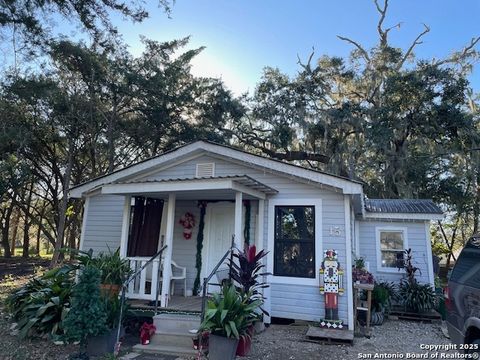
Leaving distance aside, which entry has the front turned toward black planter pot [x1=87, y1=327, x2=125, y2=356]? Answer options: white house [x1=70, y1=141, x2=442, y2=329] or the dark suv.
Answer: the white house

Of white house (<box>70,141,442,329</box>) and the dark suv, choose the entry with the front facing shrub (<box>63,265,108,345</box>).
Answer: the white house

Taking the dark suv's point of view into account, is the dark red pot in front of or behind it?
behind

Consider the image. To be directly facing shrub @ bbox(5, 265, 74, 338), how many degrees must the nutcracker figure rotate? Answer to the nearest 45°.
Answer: approximately 90° to its right

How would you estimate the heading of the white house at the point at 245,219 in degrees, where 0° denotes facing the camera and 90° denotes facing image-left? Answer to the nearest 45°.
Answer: approximately 45°
